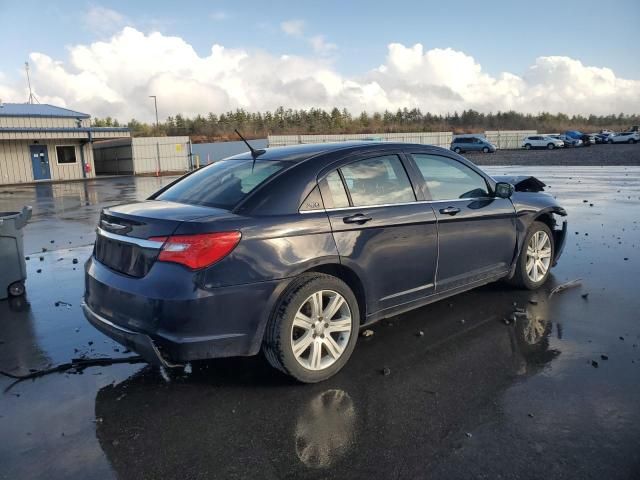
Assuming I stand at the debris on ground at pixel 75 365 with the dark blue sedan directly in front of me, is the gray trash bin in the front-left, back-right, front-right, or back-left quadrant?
back-left

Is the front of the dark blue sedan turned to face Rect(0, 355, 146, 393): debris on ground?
no

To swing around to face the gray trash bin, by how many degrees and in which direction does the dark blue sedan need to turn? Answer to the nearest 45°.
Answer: approximately 90° to its left

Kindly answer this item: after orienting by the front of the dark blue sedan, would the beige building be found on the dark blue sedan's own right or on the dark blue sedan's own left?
on the dark blue sedan's own left

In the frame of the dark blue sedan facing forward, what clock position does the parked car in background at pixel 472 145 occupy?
The parked car in background is roughly at 11 o'clock from the dark blue sedan.

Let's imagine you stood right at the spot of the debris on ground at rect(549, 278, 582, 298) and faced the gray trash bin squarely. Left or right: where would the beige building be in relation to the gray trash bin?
right

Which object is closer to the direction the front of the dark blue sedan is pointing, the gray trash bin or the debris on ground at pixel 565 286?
the debris on ground

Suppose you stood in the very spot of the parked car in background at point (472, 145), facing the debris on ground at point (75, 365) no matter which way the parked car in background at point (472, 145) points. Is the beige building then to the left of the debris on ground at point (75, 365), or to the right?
right

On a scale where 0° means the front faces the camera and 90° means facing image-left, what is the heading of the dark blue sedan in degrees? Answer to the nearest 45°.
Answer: approximately 225°

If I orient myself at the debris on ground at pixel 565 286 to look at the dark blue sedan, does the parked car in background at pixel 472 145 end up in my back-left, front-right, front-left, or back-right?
back-right

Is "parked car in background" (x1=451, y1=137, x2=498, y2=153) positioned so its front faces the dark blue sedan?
no
